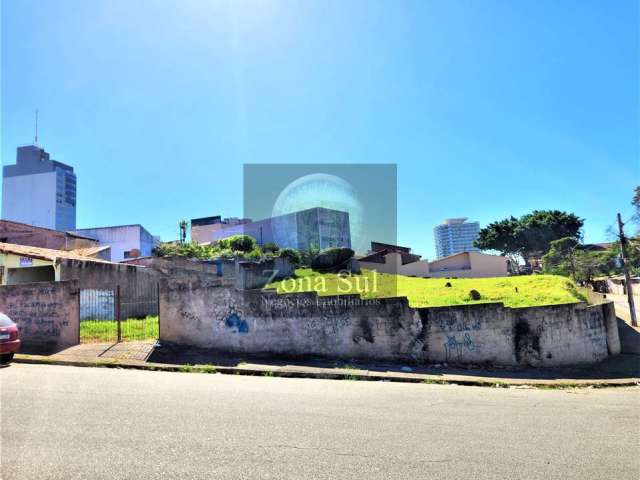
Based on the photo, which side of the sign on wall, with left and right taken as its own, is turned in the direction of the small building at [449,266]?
left

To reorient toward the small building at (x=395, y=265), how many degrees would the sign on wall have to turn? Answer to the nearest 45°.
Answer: approximately 90° to its left

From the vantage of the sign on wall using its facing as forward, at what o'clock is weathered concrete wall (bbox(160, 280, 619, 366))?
The weathered concrete wall is roughly at 11 o'clock from the sign on wall.

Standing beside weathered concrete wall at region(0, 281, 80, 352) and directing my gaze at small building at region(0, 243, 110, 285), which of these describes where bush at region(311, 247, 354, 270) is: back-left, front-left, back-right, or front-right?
front-right

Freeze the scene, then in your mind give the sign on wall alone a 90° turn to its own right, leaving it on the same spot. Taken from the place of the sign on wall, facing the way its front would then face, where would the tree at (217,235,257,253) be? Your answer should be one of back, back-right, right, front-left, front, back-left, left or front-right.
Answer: back-right

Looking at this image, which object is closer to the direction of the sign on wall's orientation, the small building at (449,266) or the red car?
the red car

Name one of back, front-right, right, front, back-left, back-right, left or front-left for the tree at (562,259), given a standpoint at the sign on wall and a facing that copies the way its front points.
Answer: left

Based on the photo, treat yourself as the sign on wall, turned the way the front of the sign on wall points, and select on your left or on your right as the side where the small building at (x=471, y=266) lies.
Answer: on your left

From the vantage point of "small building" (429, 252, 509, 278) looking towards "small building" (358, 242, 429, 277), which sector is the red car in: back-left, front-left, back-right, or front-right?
front-left

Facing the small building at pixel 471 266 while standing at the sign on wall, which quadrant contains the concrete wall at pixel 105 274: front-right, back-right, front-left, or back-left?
front-right

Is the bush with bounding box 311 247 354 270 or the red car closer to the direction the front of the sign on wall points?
the red car

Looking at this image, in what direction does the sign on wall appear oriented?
toward the camera

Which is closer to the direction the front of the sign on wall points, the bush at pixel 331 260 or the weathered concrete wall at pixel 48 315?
the weathered concrete wall

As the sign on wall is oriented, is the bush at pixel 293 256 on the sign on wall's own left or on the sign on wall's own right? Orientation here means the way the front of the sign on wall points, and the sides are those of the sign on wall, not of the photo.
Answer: on the sign on wall's own left
